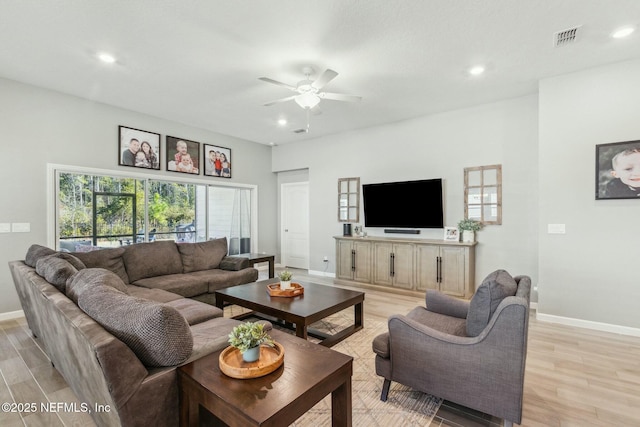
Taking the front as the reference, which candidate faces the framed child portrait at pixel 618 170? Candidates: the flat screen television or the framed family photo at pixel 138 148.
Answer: the framed family photo

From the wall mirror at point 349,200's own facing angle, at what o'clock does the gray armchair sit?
The gray armchair is roughly at 10 o'clock from the wall mirror.

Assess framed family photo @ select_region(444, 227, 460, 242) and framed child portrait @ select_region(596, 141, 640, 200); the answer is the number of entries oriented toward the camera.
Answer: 2

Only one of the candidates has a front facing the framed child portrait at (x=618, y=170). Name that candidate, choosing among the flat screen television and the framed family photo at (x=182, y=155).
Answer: the framed family photo

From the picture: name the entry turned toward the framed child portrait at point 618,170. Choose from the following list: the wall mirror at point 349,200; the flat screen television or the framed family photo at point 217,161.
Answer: the framed family photo

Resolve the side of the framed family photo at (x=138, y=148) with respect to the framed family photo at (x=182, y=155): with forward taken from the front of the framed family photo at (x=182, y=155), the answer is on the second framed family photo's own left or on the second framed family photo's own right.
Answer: on the second framed family photo's own right

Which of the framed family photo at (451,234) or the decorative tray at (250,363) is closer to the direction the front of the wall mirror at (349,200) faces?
the decorative tray

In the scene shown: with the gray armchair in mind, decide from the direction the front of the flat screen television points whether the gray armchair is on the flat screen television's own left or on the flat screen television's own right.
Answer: on the flat screen television's own left

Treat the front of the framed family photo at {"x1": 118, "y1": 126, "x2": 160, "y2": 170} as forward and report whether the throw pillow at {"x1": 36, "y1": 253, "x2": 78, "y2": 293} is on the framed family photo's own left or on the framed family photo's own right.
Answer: on the framed family photo's own right

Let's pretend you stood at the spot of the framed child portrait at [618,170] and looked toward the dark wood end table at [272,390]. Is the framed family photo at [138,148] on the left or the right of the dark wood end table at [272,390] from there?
right

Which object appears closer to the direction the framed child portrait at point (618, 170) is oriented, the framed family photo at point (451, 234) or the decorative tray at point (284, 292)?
the decorative tray

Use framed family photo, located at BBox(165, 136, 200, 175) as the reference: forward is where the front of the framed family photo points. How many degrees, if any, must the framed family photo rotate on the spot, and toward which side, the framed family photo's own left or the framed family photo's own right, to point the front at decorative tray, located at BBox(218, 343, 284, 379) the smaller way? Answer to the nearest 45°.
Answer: approximately 45° to the framed family photo's own right

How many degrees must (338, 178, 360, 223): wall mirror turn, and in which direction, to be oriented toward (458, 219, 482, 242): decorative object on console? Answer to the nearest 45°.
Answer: approximately 90° to its left
